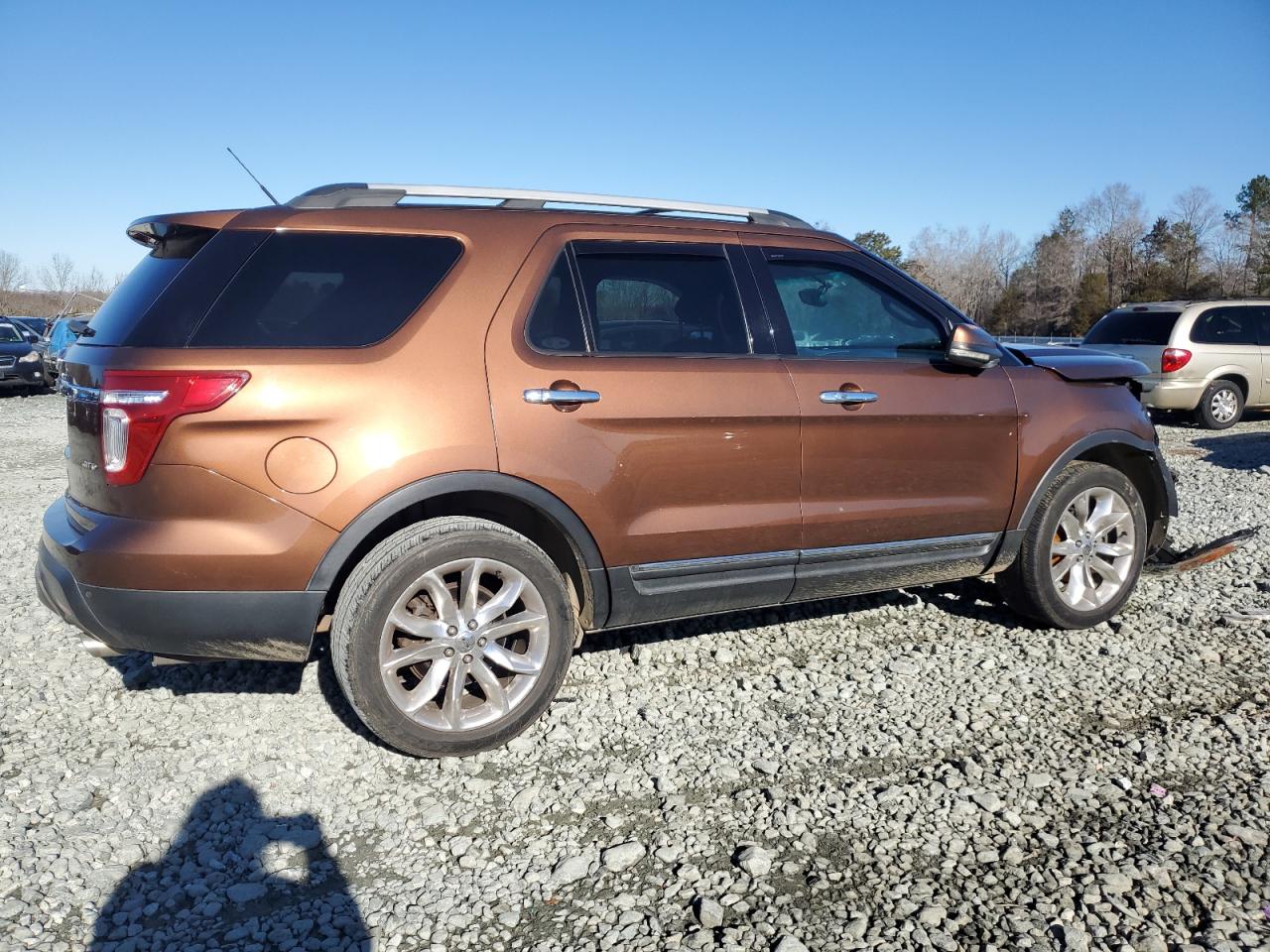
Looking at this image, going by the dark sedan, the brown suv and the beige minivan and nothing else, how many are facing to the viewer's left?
0

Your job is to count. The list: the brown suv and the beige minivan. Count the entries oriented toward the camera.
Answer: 0

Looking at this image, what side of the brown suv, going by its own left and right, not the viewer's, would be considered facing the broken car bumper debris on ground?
front

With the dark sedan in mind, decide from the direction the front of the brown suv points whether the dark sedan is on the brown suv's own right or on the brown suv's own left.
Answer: on the brown suv's own left

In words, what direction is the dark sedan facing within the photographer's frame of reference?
facing the viewer and to the right of the viewer

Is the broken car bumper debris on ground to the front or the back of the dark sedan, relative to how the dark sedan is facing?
to the front

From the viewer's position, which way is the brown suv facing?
facing away from the viewer and to the right of the viewer

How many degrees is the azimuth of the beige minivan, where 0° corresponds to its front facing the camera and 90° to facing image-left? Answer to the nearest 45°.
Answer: approximately 225°

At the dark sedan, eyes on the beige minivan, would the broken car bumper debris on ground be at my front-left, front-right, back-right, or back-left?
front-right

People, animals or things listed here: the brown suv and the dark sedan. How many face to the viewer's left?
0
